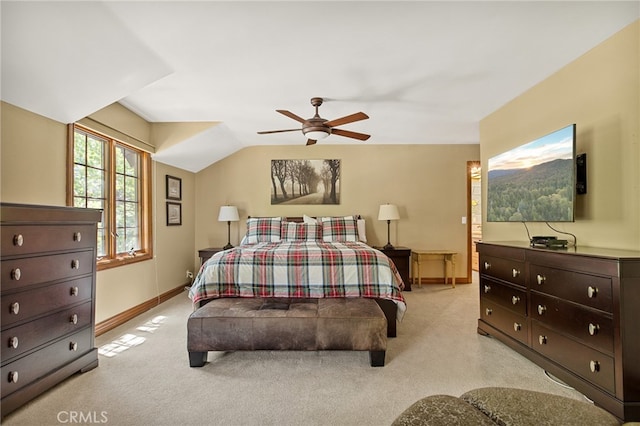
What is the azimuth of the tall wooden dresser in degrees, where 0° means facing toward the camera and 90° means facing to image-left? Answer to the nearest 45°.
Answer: approximately 315°

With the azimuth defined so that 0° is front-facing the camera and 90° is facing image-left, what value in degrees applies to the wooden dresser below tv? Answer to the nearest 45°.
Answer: approximately 45°

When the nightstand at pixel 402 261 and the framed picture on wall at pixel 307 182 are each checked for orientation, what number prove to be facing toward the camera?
2

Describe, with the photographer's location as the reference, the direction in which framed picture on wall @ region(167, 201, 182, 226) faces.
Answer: facing the viewer and to the right of the viewer

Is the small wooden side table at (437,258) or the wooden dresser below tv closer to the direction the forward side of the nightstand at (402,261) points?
the wooden dresser below tv

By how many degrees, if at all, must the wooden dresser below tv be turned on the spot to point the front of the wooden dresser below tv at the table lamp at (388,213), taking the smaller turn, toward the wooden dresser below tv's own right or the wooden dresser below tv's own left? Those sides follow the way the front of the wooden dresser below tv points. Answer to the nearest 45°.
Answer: approximately 90° to the wooden dresser below tv's own right

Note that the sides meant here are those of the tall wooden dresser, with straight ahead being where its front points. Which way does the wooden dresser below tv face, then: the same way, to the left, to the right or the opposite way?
the opposite way

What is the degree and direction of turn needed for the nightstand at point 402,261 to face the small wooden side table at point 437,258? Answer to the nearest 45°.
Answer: approximately 135° to its left

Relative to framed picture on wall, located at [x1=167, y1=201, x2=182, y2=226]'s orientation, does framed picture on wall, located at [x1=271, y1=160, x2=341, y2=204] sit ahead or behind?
ahead

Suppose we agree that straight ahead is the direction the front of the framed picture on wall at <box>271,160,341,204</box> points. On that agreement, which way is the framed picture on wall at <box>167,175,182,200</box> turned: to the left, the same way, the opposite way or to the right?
to the left

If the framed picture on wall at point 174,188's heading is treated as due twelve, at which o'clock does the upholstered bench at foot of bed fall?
The upholstered bench at foot of bed is roughly at 1 o'clock from the framed picture on wall.

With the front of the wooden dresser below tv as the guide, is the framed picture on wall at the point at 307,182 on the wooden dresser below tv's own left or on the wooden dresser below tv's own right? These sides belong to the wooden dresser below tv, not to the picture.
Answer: on the wooden dresser below tv's own right

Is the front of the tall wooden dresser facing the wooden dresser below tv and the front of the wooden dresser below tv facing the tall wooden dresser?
yes
